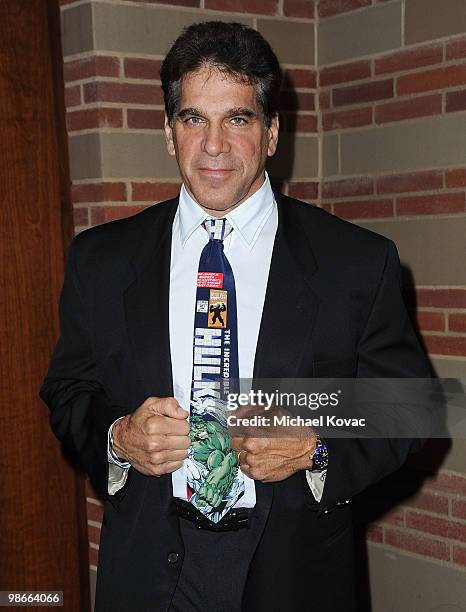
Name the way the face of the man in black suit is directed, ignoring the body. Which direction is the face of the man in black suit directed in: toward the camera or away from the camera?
toward the camera

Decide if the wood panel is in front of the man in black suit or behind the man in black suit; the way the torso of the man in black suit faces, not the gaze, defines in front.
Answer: behind

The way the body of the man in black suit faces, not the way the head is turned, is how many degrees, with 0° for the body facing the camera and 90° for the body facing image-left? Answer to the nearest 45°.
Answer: approximately 0°
